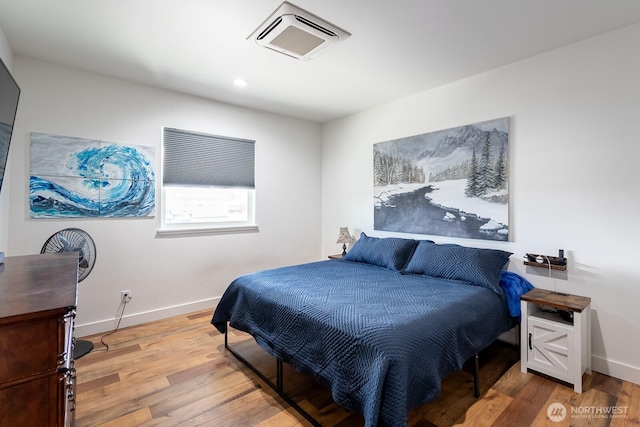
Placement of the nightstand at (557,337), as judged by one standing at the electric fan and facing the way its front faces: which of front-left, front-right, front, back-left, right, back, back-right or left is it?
front

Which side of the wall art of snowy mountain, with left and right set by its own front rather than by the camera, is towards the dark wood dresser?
front

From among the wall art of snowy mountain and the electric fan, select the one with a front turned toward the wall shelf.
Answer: the electric fan

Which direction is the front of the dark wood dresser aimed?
to the viewer's right

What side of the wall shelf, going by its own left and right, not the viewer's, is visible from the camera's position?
front

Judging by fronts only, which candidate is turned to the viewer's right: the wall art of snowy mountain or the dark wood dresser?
the dark wood dresser

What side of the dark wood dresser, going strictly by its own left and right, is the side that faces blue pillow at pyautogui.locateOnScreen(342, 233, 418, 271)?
front

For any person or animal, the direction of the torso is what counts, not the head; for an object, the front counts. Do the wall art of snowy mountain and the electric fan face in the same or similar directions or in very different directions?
very different directions

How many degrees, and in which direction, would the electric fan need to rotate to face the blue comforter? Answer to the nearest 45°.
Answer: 0° — it already faces it

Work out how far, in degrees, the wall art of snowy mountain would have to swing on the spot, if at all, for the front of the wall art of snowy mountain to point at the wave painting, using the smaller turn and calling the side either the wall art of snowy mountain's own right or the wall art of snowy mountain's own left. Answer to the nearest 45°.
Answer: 0° — it already faces it
